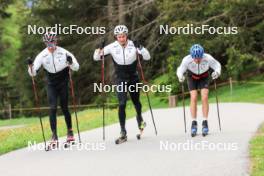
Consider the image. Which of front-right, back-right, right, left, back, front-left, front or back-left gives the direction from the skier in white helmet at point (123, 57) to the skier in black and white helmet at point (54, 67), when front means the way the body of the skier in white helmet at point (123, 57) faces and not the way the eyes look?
right

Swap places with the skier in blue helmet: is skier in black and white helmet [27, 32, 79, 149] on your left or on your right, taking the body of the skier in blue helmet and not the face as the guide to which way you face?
on your right

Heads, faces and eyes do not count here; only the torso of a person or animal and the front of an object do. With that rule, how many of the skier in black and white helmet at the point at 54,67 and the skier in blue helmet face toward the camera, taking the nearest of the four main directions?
2

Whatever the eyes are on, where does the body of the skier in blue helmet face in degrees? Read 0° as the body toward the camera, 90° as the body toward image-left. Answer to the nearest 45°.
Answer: approximately 0°

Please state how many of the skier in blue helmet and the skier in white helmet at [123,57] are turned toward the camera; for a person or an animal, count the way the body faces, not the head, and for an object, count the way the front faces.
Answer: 2

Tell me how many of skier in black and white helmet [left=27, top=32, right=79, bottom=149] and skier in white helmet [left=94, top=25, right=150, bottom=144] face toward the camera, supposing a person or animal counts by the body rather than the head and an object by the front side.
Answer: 2

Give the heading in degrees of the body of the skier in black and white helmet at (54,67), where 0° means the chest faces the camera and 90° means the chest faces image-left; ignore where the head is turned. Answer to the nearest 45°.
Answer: approximately 0°

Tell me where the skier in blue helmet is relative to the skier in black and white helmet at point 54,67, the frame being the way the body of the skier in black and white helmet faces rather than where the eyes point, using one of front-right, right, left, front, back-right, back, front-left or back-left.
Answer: left

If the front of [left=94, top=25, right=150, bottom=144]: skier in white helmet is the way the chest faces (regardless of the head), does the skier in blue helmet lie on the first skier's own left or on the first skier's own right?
on the first skier's own left
